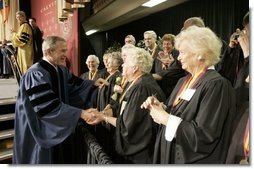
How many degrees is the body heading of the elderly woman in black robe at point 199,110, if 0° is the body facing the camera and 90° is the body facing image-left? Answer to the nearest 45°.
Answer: approximately 90°

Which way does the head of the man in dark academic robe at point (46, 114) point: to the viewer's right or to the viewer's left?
to the viewer's right

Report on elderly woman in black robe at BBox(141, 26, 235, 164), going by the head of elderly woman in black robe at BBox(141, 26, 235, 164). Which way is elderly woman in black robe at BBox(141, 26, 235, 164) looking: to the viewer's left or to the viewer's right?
to the viewer's left

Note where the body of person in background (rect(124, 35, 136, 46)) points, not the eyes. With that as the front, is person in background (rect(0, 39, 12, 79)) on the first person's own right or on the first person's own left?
on the first person's own right

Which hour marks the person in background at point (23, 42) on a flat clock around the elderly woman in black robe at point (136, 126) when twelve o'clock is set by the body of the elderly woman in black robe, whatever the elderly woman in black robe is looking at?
The person in background is roughly at 1 o'clock from the elderly woman in black robe.

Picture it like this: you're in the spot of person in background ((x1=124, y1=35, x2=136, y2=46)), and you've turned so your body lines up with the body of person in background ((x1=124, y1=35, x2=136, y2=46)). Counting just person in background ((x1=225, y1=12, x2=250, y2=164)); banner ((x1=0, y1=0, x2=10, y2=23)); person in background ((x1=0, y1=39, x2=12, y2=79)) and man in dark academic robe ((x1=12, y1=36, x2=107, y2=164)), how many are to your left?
1

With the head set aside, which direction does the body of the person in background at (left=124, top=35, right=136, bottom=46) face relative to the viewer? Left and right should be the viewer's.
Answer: facing the viewer and to the left of the viewer

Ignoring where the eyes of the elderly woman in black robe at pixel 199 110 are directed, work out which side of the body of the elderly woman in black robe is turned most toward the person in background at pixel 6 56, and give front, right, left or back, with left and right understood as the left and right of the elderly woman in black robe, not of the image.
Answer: front

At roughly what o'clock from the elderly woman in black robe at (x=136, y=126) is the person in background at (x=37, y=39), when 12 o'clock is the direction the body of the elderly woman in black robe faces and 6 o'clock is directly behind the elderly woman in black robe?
The person in background is roughly at 1 o'clock from the elderly woman in black robe.

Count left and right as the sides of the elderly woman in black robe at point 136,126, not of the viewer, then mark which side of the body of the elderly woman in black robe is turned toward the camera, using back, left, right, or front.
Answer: left

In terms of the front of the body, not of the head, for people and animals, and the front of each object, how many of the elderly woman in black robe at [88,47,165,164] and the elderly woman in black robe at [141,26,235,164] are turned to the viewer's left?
2

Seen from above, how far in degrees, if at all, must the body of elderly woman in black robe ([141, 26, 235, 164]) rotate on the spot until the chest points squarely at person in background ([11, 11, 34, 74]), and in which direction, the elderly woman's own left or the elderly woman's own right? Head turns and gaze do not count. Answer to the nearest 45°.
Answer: approximately 45° to the elderly woman's own right
